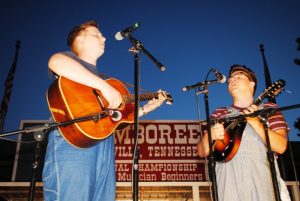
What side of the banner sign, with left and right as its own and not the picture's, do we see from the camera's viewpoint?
front

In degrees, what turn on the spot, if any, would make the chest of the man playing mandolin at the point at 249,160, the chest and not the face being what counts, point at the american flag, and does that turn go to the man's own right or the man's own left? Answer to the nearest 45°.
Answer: approximately 90° to the man's own right

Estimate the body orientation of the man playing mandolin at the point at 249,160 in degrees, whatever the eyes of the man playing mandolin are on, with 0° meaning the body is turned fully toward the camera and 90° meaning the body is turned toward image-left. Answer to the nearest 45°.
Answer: approximately 45°

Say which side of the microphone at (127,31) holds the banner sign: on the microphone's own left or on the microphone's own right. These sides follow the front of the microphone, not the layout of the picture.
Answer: on the microphone's own right

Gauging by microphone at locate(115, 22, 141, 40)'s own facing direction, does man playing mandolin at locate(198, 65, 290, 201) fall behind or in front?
behind

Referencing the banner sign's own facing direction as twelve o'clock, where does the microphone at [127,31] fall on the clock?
The microphone is roughly at 12 o'clock from the banner sign.

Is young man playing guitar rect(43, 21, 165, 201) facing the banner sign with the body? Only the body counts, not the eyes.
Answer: no

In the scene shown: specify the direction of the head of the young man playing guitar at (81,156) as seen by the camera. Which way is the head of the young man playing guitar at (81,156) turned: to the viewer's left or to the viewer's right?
to the viewer's right

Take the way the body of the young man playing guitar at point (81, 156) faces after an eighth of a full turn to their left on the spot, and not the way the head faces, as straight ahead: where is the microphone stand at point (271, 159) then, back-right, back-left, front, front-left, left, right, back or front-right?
front

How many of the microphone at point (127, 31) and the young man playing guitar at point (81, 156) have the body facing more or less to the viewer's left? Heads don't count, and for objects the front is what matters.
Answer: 1

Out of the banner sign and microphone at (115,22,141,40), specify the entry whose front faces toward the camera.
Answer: the banner sign

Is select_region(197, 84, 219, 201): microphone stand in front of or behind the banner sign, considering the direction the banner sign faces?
in front

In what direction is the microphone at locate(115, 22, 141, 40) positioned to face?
to the viewer's left

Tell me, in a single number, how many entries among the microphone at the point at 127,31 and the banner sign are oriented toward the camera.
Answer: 1

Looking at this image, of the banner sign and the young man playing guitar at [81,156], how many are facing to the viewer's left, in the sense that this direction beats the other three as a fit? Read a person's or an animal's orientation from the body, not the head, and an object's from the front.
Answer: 0
